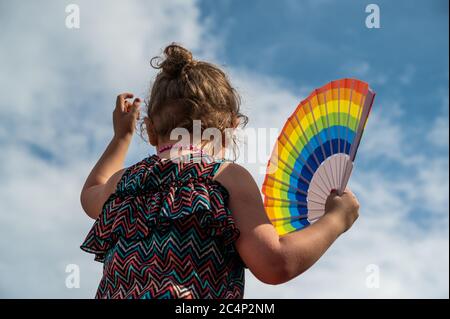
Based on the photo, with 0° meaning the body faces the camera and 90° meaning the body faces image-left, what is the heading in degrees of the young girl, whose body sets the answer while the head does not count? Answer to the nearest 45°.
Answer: approximately 180°

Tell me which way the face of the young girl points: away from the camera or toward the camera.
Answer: away from the camera
